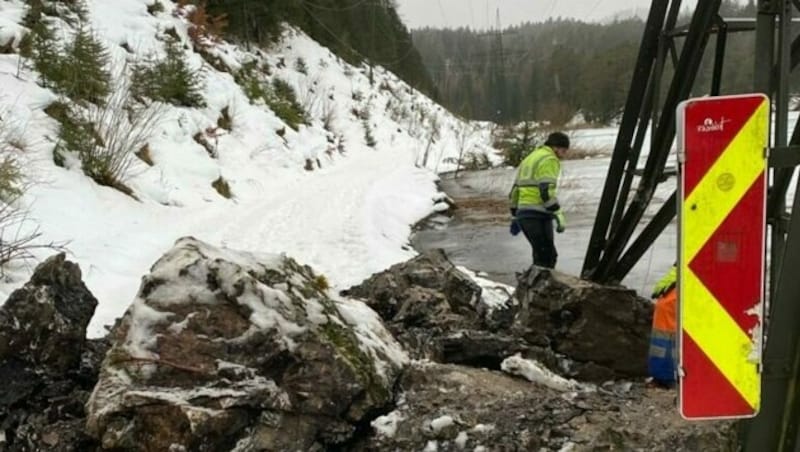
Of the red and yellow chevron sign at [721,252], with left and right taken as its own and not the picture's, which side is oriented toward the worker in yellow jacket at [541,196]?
back

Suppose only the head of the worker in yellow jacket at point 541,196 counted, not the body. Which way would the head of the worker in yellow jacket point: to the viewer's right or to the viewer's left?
to the viewer's right

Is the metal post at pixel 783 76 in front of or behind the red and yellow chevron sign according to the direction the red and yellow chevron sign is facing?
behind

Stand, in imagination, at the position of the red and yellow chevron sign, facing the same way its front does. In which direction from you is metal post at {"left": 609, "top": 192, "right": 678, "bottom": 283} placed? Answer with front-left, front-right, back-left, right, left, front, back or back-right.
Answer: back

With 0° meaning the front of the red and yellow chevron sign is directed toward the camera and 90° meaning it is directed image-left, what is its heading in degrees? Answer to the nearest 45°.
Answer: approximately 0°

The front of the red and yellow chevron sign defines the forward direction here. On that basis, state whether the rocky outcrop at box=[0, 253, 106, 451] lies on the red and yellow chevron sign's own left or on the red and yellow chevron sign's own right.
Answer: on the red and yellow chevron sign's own right

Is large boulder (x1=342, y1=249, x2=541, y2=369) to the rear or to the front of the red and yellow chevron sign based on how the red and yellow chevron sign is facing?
to the rear

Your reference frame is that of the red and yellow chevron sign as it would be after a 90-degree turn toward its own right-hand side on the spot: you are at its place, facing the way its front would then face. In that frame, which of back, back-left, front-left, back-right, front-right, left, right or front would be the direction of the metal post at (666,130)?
right
